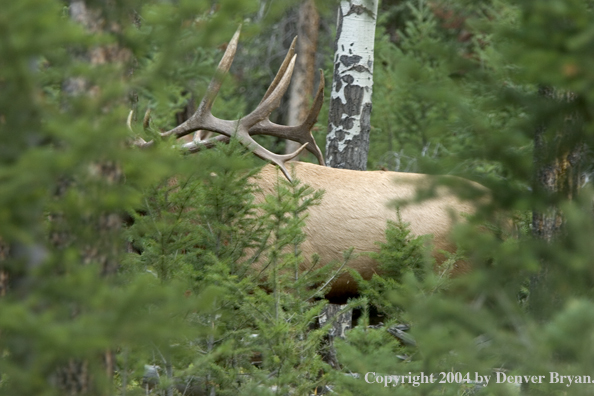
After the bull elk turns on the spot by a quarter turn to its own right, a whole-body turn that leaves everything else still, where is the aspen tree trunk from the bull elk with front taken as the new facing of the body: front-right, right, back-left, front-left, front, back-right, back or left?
front

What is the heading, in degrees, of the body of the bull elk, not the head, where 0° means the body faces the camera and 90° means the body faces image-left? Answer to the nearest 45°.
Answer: approximately 90°
